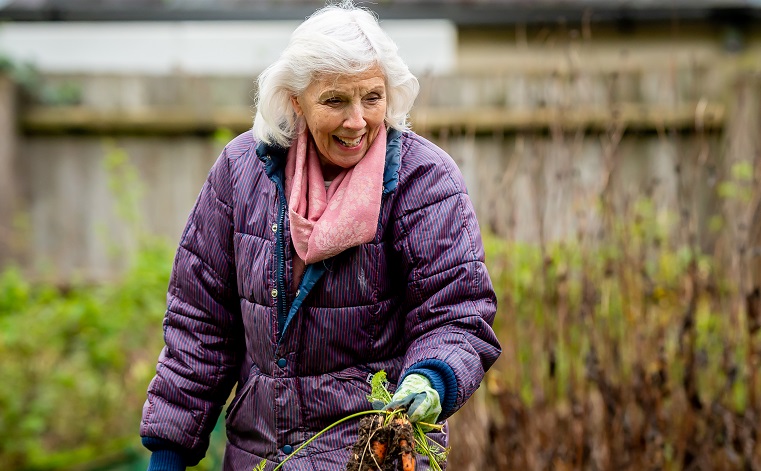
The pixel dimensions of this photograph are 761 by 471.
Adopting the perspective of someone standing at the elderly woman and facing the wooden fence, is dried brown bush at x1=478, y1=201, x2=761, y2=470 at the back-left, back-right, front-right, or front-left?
front-right

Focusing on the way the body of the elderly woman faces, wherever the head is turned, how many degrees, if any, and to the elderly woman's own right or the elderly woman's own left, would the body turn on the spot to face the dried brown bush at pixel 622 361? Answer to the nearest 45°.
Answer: approximately 135° to the elderly woman's own left

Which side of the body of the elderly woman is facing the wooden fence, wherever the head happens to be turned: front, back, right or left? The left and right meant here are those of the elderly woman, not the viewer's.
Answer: back

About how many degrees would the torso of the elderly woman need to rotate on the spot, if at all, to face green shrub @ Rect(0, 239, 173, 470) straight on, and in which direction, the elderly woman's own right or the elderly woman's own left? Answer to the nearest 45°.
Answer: approximately 135° to the elderly woman's own right

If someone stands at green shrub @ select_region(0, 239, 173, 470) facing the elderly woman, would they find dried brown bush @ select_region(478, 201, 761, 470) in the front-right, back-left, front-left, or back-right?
front-left

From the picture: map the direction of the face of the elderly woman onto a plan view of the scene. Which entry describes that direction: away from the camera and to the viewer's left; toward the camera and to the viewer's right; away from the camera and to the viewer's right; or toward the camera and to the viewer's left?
toward the camera and to the viewer's right

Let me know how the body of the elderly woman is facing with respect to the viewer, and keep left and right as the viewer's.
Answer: facing the viewer
